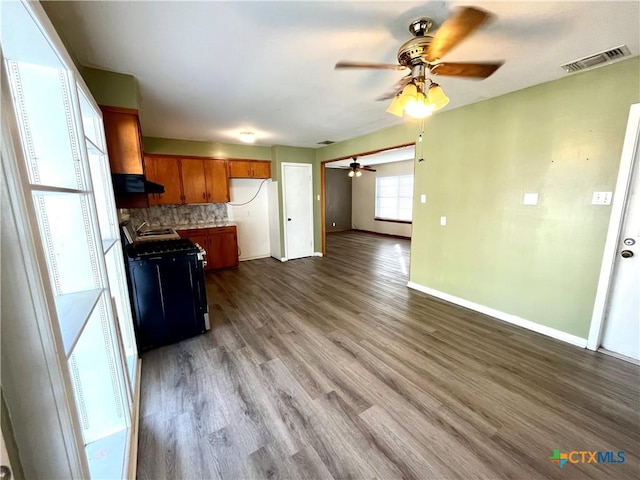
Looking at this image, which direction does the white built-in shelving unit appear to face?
to the viewer's right

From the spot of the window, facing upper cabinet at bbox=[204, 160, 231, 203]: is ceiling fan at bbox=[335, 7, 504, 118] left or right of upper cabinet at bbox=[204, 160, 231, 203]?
left

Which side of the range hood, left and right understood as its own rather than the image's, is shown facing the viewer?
right

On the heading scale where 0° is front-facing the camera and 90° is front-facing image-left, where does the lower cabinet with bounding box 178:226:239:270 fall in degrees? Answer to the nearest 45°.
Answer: approximately 0°

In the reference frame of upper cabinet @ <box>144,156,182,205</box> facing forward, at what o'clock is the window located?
The window is roughly at 9 o'clock from the upper cabinet.

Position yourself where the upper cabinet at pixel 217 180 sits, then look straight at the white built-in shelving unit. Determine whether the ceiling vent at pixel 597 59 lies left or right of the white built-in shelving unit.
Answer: left

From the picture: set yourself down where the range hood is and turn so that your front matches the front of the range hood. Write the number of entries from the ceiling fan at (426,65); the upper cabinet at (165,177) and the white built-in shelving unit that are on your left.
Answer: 1

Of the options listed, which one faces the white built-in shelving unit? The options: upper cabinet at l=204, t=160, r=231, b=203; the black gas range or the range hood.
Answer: the upper cabinet
